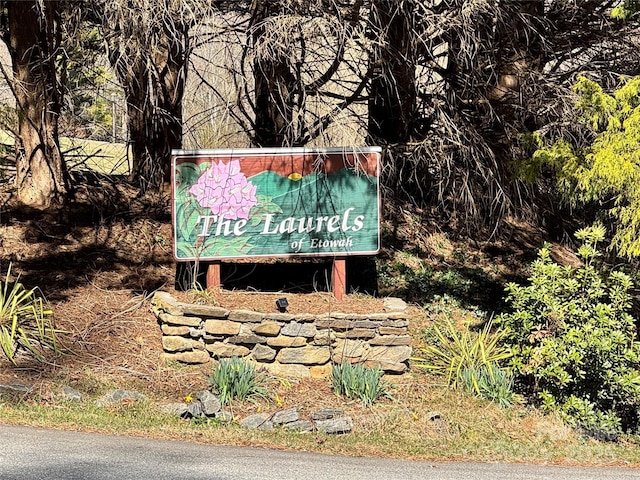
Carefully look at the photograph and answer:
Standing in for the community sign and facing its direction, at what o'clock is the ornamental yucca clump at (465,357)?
The ornamental yucca clump is roughly at 10 o'clock from the community sign.

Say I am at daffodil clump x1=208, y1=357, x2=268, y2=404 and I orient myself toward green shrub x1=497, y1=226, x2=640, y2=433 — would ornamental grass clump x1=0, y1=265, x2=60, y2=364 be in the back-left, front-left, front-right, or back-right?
back-left

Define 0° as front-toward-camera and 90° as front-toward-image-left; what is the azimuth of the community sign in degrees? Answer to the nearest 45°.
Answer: approximately 0°

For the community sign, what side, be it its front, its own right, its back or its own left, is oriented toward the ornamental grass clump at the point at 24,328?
right

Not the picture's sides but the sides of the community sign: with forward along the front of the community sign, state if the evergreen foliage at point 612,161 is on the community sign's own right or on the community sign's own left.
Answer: on the community sign's own left
